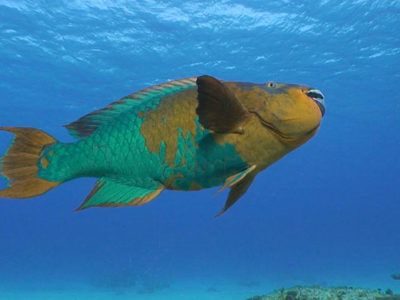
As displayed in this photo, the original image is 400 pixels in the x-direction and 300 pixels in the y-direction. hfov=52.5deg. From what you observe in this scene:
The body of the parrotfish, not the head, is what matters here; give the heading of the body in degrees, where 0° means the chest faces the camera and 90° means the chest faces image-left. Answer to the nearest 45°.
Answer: approximately 270°
